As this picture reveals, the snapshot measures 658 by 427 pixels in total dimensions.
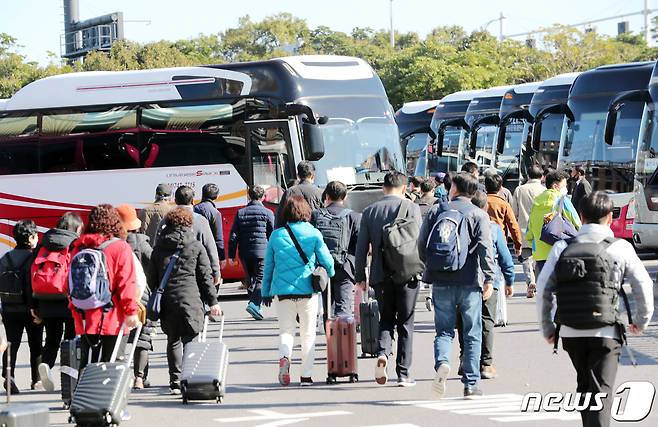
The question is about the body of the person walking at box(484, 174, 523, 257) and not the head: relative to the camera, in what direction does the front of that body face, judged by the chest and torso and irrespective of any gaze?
away from the camera

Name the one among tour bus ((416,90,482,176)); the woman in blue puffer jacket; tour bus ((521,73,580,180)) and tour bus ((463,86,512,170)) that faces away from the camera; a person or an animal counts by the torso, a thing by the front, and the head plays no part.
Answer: the woman in blue puffer jacket

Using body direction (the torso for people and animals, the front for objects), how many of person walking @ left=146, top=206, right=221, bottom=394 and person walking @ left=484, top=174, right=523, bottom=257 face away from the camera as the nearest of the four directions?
2

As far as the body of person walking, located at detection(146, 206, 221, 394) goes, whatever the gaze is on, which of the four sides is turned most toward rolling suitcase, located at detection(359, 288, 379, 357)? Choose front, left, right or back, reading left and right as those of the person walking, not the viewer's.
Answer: right

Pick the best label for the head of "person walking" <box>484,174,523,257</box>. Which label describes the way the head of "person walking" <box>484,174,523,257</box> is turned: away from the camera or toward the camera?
away from the camera

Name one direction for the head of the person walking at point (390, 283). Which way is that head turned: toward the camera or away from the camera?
away from the camera

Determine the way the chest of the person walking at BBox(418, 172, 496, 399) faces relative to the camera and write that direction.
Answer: away from the camera

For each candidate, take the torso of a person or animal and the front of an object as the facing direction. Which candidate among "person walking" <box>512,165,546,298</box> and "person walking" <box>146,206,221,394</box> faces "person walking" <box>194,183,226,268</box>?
"person walking" <box>146,206,221,394</box>

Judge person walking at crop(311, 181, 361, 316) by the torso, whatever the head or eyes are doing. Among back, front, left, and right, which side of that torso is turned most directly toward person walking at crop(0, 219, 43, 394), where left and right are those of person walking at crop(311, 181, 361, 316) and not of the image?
left

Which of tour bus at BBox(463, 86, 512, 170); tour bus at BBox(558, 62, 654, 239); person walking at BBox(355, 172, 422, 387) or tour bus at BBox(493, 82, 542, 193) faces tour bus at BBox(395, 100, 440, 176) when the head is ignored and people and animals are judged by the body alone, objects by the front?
the person walking

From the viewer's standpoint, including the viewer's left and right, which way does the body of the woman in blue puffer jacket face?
facing away from the viewer

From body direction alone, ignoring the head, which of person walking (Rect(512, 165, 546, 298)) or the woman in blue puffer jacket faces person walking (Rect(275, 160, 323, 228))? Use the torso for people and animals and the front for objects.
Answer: the woman in blue puffer jacket

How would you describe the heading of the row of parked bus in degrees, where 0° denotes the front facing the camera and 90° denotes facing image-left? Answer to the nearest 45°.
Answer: approximately 45°

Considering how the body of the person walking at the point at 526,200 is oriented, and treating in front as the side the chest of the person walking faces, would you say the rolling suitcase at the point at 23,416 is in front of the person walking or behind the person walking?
behind

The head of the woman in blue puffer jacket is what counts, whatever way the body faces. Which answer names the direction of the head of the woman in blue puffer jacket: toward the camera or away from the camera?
away from the camera

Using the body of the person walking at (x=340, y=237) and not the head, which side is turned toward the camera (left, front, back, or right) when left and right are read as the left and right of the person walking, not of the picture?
back

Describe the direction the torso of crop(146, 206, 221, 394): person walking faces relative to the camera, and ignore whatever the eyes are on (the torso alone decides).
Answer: away from the camera

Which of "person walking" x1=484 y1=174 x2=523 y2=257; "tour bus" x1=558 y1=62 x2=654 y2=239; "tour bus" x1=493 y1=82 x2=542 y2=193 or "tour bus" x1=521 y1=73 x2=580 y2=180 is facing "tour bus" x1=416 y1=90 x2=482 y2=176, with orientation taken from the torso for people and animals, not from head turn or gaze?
the person walking
